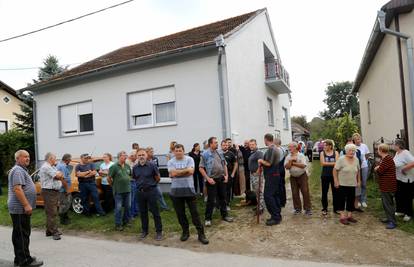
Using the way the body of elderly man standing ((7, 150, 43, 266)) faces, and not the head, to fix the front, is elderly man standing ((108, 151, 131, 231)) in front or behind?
in front

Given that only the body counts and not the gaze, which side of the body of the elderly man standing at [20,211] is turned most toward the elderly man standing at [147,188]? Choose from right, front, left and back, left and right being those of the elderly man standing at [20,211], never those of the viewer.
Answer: front

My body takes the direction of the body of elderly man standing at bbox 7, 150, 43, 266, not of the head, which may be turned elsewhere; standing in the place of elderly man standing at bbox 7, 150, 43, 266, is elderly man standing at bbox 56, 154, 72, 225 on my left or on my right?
on my left

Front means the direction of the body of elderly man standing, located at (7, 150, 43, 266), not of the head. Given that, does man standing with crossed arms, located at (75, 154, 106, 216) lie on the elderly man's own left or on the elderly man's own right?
on the elderly man's own left

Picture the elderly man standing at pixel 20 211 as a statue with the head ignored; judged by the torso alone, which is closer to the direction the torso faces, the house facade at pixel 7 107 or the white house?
the white house

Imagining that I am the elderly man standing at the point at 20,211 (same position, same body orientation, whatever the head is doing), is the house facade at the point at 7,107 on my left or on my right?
on my left

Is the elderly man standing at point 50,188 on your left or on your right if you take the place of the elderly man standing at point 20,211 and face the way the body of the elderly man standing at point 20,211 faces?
on your left

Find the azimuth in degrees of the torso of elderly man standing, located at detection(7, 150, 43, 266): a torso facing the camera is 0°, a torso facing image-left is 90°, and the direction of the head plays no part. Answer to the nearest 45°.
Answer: approximately 270°
